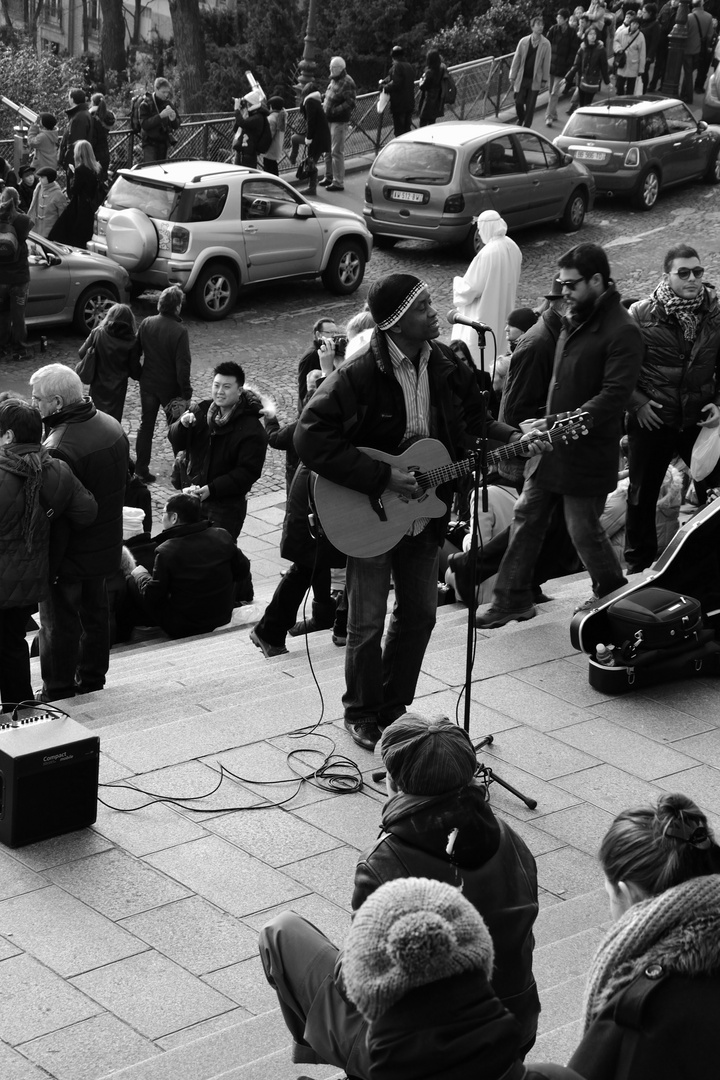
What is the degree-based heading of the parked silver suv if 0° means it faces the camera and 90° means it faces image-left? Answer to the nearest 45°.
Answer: approximately 225°

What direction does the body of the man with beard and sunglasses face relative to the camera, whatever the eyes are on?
to the viewer's left

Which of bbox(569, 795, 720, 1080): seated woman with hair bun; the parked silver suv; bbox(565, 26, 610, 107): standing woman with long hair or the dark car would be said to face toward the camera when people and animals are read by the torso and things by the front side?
the standing woman with long hair

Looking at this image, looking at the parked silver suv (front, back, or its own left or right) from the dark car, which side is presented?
front

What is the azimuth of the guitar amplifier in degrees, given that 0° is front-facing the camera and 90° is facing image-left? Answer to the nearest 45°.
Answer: approximately 315°

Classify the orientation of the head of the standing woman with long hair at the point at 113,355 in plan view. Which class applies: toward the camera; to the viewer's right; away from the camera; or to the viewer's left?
away from the camera

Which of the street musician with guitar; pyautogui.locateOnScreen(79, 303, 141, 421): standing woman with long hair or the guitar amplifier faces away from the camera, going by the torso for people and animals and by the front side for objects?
the standing woman with long hair

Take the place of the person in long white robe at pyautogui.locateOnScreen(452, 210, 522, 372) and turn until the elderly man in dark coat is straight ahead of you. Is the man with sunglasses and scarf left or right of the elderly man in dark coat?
left

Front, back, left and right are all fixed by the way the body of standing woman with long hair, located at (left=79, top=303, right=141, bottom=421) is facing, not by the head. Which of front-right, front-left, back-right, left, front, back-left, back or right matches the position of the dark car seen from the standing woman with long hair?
front-right

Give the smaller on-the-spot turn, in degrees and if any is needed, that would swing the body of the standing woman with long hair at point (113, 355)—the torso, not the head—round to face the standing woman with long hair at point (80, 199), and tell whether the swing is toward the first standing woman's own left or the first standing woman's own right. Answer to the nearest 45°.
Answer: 0° — they already face them

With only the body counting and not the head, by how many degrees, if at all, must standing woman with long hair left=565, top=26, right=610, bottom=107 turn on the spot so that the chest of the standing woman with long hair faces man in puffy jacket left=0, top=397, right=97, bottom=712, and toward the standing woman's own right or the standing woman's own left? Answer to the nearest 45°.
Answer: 0° — they already face them

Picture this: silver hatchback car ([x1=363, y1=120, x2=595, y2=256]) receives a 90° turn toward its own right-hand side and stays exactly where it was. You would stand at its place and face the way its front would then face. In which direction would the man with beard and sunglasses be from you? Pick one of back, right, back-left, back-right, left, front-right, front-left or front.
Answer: front-right

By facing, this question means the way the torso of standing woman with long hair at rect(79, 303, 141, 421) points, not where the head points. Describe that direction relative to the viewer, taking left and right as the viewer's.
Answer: facing away from the viewer

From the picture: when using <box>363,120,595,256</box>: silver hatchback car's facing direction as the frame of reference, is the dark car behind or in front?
in front
